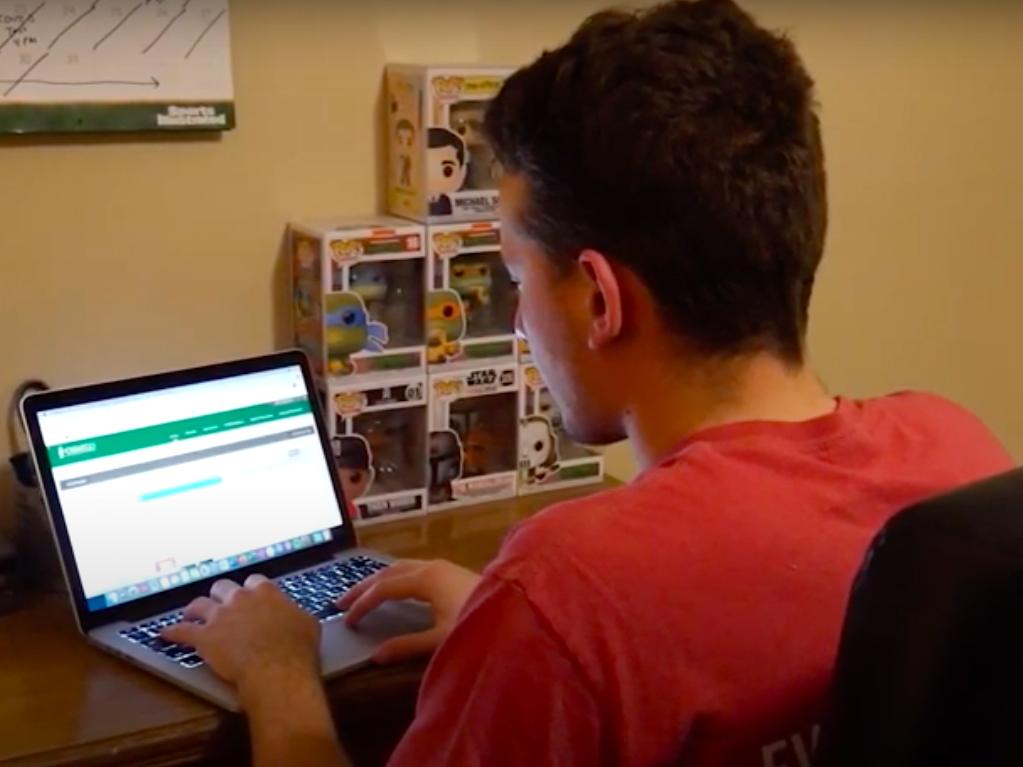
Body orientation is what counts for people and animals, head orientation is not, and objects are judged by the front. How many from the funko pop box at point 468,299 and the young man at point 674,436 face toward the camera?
1

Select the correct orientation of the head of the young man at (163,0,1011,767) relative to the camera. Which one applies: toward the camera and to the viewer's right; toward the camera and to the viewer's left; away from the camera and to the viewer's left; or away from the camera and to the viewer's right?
away from the camera and to the viewer's left

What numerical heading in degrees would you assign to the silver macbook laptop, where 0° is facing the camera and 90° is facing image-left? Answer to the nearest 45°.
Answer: approximately 315°

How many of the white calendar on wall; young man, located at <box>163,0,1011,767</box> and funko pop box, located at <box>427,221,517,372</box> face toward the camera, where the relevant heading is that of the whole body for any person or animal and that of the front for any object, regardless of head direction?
2
